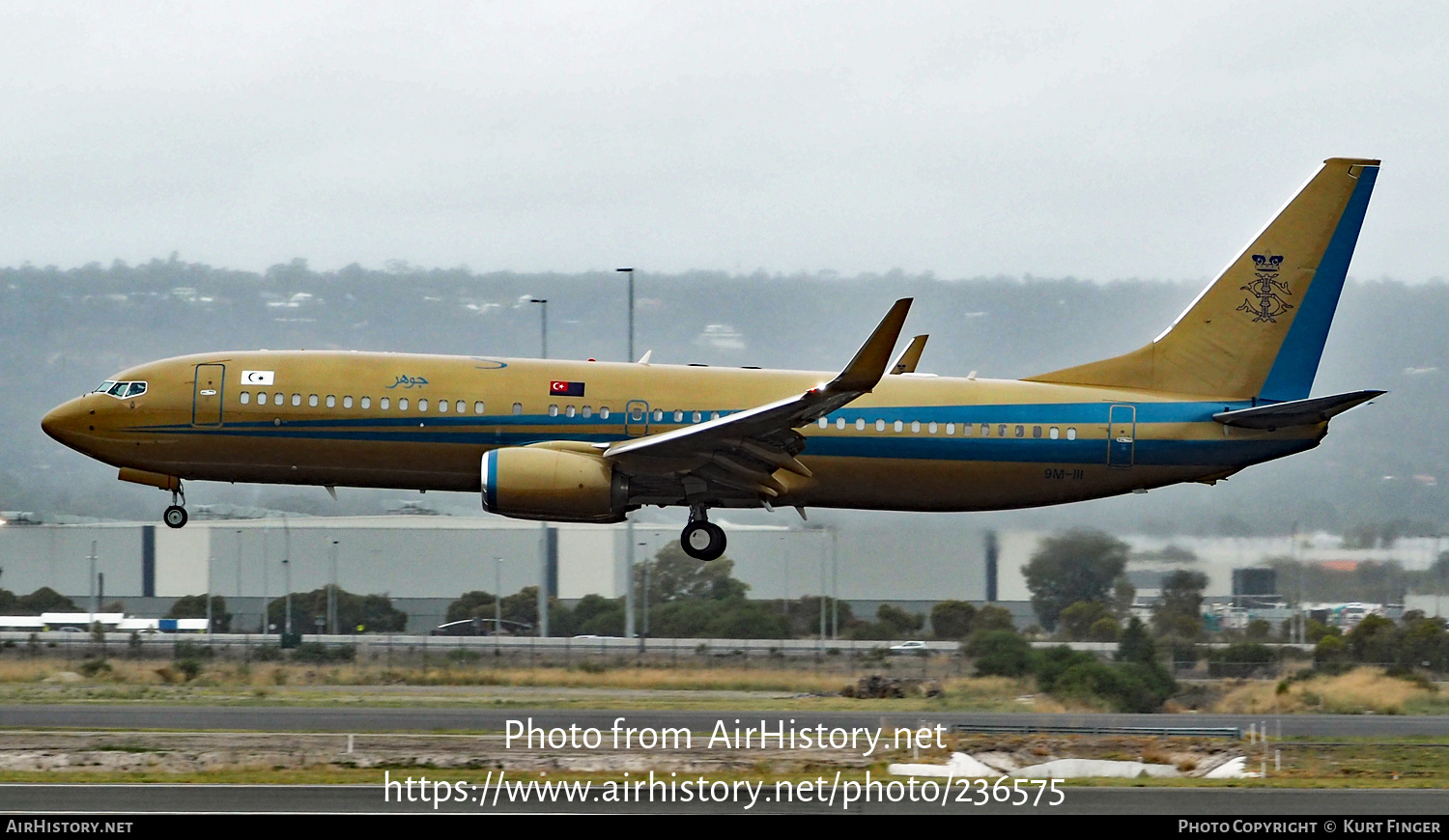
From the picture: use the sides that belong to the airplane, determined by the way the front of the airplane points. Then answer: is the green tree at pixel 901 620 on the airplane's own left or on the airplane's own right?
on the airplane's own right

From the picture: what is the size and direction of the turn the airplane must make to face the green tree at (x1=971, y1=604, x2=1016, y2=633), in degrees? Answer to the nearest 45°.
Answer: approximately 135° to its right

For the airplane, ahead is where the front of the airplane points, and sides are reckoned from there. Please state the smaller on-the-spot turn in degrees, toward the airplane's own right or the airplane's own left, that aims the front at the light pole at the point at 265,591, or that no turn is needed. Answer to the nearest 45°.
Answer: approximately 45° to the airplane's own right

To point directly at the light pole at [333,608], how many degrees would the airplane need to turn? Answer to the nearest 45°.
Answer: approximately 45° to its right

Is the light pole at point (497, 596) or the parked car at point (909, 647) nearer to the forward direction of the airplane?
the light pole

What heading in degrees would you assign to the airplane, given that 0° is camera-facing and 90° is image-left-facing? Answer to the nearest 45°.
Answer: approximately 90°

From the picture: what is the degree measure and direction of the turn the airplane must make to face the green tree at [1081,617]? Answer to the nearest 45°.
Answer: approximately 135° to its right

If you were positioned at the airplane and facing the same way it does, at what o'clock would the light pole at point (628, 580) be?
The light pole is roughly at 3 o'clock from the airplane.

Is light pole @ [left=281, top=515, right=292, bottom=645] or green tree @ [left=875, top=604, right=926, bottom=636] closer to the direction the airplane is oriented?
the light pole
